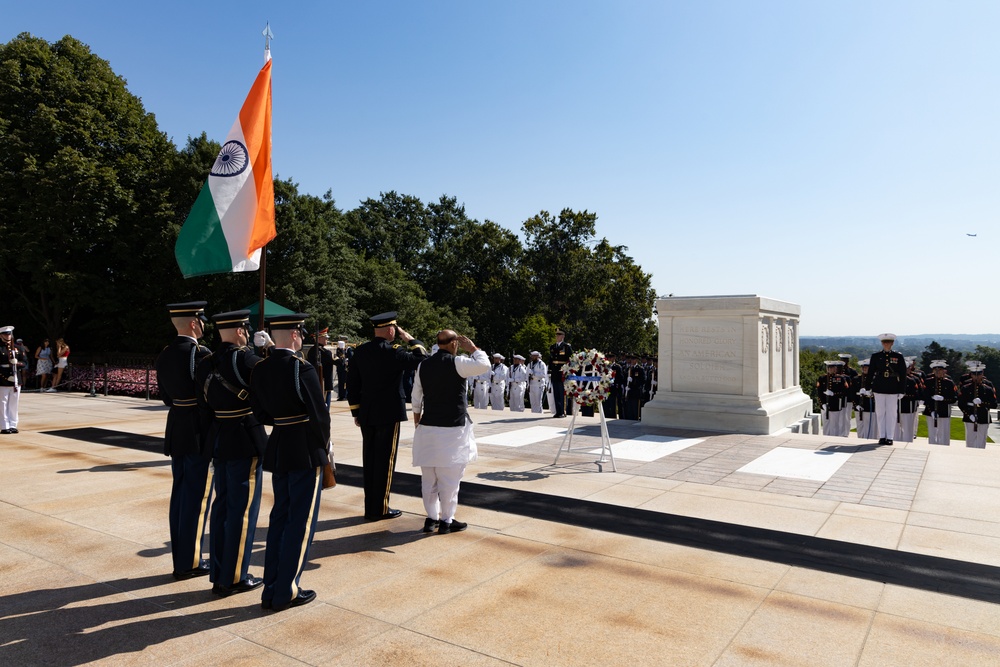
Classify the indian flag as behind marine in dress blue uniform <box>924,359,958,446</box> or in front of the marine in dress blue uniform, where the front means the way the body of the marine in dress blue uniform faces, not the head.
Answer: in front

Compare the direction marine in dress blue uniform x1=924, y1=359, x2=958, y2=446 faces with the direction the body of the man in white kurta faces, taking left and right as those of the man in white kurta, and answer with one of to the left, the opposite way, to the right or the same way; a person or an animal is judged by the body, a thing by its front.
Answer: the opposite way

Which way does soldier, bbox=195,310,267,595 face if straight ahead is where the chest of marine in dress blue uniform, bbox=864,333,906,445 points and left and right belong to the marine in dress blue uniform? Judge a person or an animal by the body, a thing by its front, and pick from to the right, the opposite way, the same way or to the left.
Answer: the opposite way

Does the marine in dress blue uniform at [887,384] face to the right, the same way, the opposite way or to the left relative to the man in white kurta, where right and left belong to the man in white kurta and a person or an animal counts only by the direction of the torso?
the opposite way

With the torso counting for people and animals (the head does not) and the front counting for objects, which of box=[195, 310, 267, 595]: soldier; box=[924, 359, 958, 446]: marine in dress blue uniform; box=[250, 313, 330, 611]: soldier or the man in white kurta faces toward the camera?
the marine in dress blue uniform

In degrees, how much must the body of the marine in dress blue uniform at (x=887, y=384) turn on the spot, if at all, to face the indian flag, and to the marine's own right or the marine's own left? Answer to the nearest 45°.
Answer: approximately 45° to the marine's own right

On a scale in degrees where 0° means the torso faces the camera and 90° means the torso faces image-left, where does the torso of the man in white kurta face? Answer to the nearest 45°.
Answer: approximately 225°

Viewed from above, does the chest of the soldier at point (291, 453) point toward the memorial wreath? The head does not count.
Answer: yes

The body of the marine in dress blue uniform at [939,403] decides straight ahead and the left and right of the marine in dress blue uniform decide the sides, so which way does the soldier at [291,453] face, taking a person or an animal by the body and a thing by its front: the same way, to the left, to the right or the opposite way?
the opposite way

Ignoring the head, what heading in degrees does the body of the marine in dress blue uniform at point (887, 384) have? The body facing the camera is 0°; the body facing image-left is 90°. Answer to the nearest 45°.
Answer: approximately 0°

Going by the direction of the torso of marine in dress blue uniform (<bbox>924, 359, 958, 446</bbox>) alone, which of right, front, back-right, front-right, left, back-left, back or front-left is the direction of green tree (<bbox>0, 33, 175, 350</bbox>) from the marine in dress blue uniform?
right

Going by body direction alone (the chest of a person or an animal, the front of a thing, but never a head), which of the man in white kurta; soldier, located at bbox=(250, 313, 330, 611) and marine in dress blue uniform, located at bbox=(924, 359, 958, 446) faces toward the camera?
the marine in dress blue uniform

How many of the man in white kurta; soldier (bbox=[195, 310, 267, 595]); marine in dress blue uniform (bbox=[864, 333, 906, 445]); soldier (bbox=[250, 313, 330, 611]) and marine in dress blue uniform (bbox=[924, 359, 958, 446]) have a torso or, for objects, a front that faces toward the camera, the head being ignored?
2

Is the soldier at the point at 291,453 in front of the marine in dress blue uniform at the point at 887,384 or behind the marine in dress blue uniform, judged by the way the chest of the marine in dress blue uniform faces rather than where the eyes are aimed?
in front

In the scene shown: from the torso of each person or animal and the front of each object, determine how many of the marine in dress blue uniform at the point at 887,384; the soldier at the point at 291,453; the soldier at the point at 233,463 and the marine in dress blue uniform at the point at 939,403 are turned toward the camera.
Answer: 2

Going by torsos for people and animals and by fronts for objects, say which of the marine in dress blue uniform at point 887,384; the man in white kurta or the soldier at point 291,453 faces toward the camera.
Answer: the marine in dress blue uniform
